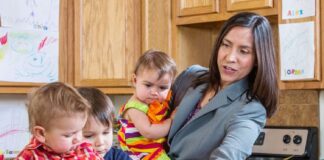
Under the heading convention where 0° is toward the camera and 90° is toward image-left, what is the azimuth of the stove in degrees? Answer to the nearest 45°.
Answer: approximately 0°

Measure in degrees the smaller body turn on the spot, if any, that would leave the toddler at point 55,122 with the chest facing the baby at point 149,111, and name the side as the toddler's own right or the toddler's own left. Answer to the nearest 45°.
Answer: approximately 90° to the toddler's own left

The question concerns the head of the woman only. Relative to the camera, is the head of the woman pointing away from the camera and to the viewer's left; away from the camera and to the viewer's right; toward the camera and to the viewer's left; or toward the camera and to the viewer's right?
toward the camera and to the viewer's left

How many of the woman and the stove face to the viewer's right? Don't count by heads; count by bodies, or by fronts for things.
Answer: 0

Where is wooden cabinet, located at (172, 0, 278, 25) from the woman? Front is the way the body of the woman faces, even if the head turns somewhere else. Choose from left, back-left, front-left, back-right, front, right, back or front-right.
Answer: back-right

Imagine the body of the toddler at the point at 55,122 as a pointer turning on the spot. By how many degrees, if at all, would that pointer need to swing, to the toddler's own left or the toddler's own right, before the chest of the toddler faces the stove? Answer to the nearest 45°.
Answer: approximately 90° to the toddler's own left

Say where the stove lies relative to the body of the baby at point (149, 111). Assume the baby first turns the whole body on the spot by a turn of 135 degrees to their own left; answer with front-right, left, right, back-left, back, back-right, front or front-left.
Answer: front-right

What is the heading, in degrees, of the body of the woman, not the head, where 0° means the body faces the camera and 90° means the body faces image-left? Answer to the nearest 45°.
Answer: approximately 45°

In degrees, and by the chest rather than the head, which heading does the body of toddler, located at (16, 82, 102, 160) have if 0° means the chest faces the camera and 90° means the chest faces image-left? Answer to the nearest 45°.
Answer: approximately 315°
